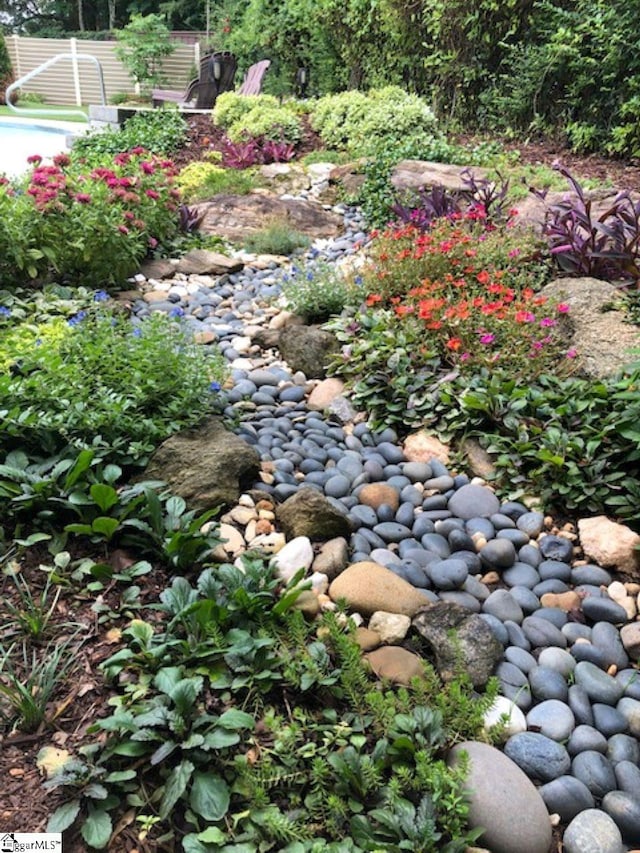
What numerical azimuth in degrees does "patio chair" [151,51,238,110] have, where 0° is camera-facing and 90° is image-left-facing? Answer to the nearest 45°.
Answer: approximately 90°

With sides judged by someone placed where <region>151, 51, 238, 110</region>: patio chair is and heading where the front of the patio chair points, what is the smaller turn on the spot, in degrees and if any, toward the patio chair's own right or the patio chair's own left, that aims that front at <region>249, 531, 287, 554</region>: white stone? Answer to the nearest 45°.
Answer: approximately 90° to the patio chair's own left

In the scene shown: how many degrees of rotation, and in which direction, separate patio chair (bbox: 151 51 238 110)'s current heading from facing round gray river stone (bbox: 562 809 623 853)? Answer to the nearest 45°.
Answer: approximately 90° to its left

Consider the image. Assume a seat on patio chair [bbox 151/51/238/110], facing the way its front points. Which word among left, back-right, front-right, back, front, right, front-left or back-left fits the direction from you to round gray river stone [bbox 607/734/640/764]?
left

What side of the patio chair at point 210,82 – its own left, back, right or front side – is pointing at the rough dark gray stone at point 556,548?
left

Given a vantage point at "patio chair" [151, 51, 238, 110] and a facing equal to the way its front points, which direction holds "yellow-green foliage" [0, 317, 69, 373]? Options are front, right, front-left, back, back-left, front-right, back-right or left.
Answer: left

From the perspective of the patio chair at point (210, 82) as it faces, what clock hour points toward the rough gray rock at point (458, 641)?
The rough gray rock is roughly at 9 o'clock from the patio chair.

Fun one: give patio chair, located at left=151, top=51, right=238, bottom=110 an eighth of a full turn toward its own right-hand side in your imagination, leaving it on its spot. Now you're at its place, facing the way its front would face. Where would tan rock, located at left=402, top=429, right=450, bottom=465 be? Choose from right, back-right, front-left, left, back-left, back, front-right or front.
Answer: back-left

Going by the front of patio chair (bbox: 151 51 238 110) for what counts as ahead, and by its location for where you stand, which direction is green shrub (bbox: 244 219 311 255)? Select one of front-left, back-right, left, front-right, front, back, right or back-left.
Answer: left

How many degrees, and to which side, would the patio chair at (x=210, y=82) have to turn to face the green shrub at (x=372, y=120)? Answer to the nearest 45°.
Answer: approximately 90° to its left

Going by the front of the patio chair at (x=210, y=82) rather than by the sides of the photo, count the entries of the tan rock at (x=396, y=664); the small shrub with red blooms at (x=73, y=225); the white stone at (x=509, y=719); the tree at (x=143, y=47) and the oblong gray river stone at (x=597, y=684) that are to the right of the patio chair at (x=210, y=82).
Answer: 1

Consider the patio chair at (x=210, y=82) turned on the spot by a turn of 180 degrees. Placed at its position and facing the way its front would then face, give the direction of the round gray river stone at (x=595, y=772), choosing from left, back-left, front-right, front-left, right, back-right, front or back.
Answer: right

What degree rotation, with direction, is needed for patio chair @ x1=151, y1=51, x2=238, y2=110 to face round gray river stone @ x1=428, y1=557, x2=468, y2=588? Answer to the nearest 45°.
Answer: approximately 90° to its left

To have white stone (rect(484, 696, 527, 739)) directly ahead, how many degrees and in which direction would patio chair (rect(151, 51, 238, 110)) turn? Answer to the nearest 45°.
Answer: approximately 90° to its left

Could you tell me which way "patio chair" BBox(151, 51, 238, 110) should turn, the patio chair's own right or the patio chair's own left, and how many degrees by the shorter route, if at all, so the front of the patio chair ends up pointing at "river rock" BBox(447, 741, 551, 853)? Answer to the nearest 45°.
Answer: approximately 90° to the patio chair's own left
